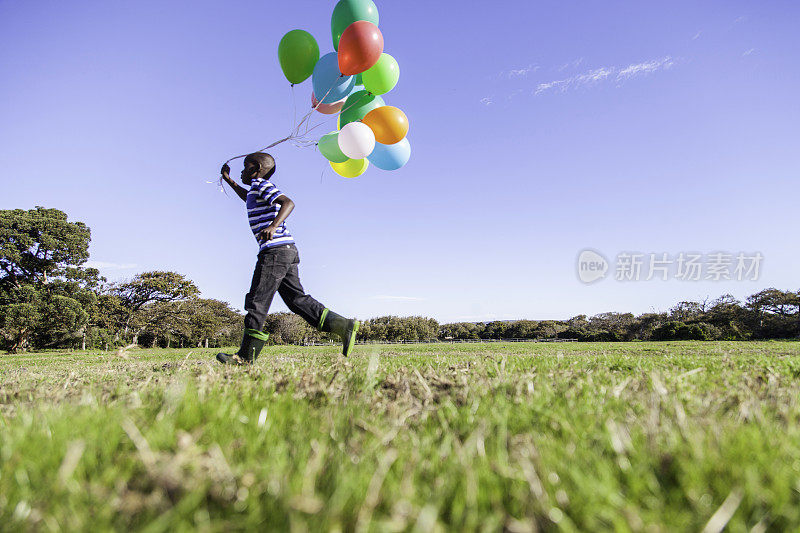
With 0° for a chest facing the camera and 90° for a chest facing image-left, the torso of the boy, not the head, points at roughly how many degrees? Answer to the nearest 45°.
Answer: approximately 90°

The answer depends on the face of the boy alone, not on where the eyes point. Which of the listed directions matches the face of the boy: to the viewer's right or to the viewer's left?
to the viewer's left

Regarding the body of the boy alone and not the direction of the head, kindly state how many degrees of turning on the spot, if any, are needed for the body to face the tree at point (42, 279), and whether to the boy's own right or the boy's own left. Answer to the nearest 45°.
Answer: approximately 45° to the boy's own right

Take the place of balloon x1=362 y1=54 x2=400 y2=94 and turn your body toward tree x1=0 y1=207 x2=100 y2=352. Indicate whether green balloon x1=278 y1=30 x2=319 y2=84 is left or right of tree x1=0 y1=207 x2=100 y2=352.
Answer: left
